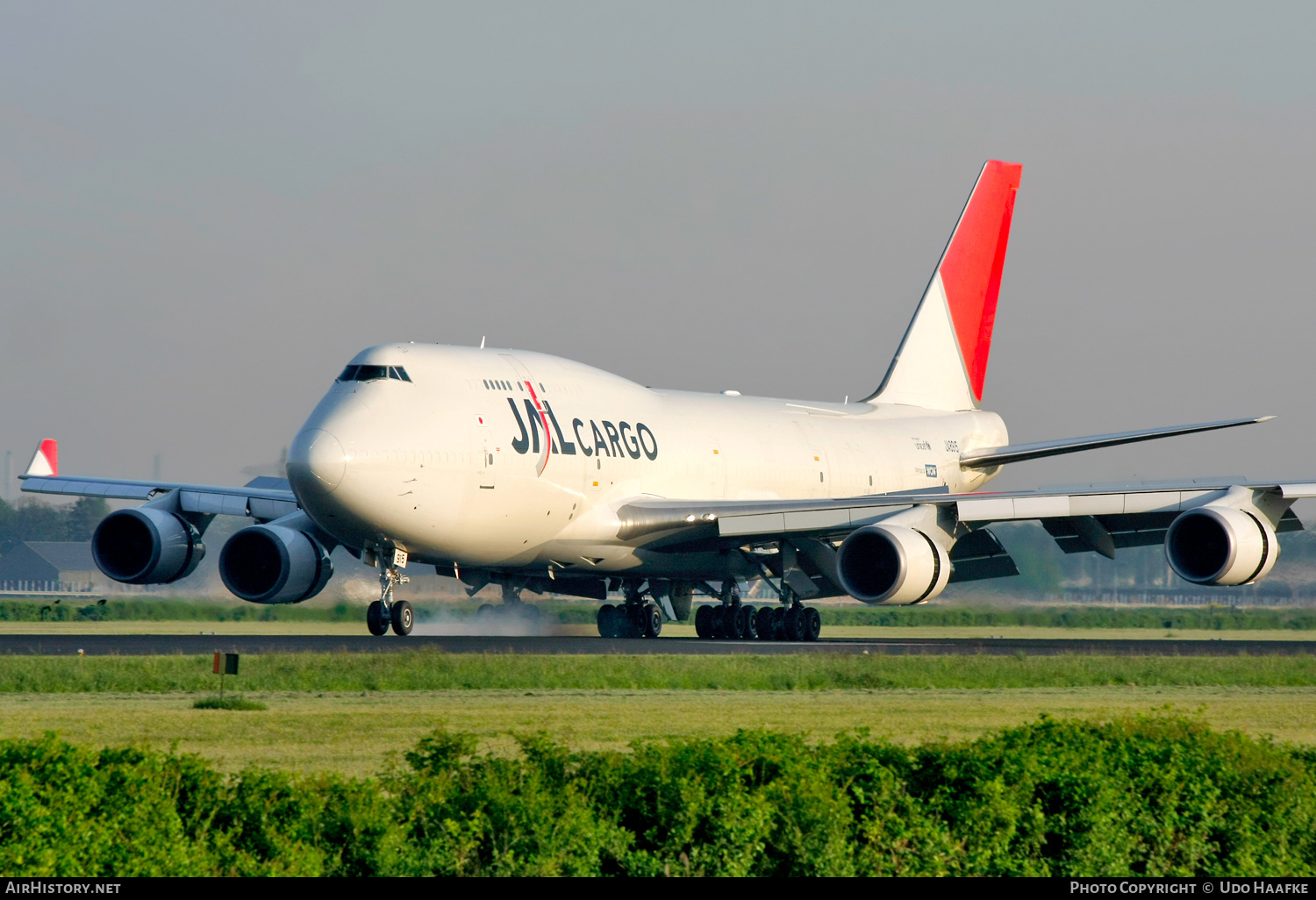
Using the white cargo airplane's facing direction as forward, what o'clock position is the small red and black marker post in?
The small red and black marker post is roughly at 11 o'clock from the white cargo airplane.

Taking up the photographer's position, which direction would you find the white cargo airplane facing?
facing the viewer and to the left of the viewer
